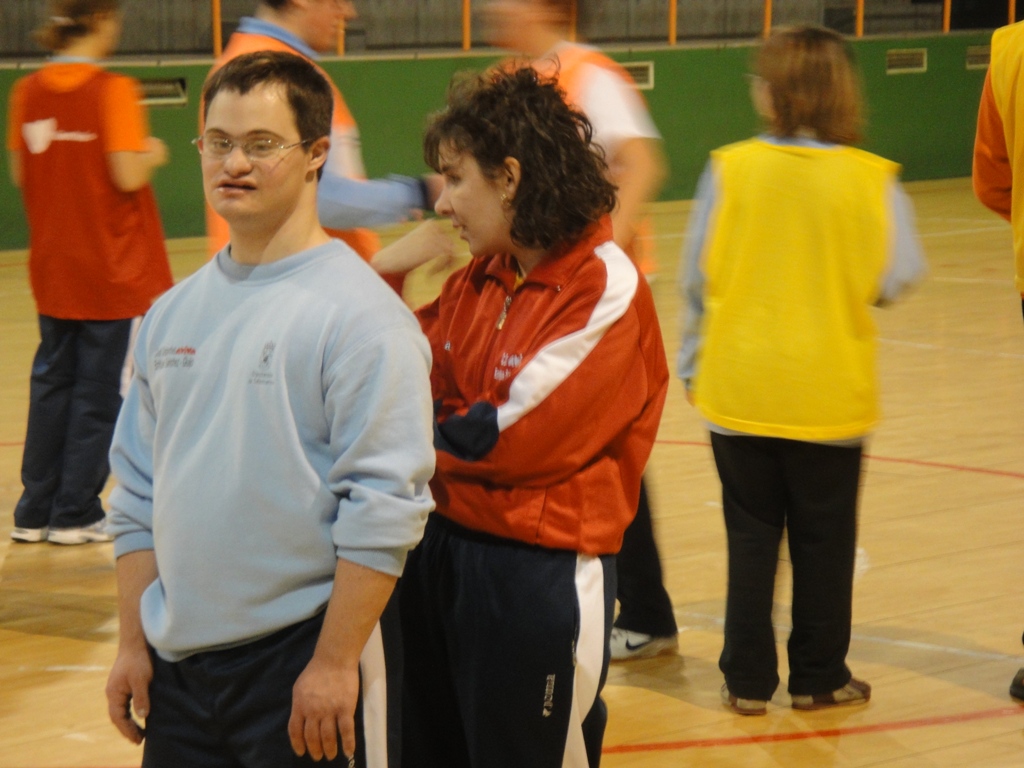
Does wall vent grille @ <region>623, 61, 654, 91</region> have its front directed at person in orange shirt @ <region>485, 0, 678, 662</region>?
yes

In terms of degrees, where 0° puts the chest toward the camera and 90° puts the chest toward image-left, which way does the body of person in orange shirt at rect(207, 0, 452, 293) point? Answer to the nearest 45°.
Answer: approximately 270°

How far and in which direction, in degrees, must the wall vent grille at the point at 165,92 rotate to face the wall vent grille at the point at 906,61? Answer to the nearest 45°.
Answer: approximately 90° to its left

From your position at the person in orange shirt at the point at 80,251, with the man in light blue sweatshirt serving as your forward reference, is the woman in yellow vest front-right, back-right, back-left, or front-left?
front-left

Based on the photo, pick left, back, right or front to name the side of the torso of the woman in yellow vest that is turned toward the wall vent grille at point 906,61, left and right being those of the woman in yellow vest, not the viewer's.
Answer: front

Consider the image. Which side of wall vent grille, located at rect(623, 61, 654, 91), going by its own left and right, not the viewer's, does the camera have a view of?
front

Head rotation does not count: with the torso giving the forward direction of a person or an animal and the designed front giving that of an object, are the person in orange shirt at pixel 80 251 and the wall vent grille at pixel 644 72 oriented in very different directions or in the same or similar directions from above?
very different directions

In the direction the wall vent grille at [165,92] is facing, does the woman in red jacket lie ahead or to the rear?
ahead

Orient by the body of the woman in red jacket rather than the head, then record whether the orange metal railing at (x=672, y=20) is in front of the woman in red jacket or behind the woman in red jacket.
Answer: behind

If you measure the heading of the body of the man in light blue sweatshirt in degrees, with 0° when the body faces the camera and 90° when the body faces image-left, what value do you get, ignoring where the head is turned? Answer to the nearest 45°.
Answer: approximately 45°

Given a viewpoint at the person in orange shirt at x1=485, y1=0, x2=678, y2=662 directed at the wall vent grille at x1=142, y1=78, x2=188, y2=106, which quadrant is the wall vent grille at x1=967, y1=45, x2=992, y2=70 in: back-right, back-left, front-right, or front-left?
front-right

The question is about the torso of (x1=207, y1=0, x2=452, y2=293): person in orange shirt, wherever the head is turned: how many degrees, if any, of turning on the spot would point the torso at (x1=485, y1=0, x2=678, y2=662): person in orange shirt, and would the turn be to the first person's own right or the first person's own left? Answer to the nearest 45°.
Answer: approximately 45° to the first person's own left

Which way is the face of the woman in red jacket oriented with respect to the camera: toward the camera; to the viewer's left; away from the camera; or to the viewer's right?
to the viewer's left

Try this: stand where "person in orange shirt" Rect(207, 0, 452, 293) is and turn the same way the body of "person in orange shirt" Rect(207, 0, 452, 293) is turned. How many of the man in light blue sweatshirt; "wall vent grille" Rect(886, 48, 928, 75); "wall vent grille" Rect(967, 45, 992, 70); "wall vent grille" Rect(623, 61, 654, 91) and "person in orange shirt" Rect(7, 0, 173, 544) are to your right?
1

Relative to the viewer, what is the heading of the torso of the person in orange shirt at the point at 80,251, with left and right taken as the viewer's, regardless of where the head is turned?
facing away from the viewer and to the right of the viewer

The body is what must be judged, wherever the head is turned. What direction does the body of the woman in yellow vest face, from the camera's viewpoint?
away from the camera

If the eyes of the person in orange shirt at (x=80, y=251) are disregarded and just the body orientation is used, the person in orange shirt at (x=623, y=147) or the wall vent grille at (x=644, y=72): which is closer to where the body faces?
the wall vent grille

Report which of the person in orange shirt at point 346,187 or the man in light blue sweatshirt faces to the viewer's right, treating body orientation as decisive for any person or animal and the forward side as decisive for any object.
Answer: the person in orange shirt
